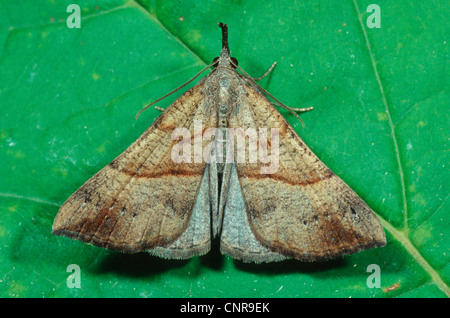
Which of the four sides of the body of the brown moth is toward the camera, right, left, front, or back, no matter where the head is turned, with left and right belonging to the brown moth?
back
